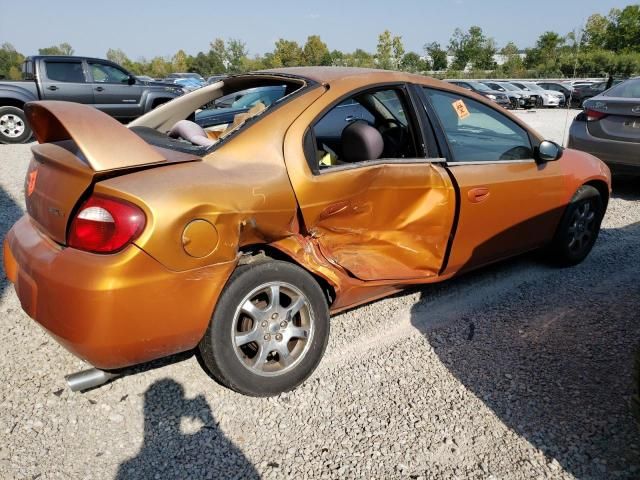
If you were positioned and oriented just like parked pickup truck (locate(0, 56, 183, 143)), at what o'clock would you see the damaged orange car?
The damaged orange car is roughly at 3 o'clock from the parked pickup truck.

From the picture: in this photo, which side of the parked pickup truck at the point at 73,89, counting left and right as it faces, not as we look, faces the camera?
right

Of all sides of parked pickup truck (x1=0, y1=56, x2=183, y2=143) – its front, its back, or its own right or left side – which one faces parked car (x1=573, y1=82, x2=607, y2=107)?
front

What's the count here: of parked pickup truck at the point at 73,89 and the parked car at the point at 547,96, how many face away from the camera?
0

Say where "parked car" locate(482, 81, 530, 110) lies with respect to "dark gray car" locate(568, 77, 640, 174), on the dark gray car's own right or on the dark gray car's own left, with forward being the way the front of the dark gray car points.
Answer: on the dark gray car's own left

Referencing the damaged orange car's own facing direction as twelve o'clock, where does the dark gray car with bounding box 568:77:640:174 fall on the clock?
The dark gray car is roughly at 12 o'clock from the damaged orange car.

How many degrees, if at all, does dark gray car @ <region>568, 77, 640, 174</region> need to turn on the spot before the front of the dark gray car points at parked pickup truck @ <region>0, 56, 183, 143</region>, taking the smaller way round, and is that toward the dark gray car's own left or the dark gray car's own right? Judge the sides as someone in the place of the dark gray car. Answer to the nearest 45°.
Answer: approximately 135° to the dark gray car's own left

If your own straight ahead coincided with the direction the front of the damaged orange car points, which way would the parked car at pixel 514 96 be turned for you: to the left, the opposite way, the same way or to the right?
to the right

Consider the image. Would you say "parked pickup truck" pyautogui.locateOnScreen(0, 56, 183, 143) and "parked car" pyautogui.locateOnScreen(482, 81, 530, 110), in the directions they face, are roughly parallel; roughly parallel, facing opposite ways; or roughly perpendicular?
roughly perpendicular

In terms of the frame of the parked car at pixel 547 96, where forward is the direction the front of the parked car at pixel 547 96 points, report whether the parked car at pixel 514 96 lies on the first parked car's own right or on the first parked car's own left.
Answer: on the first parked car's own right

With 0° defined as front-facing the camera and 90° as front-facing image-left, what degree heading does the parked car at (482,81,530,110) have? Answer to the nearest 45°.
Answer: approximately 315°

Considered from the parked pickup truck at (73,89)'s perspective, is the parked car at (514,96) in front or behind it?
in front

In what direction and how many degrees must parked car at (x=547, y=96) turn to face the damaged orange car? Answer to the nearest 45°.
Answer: approximately 45° to its right

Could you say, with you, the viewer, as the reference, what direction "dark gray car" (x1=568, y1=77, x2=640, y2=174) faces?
facing away from the viewer and to the right of the viewer
